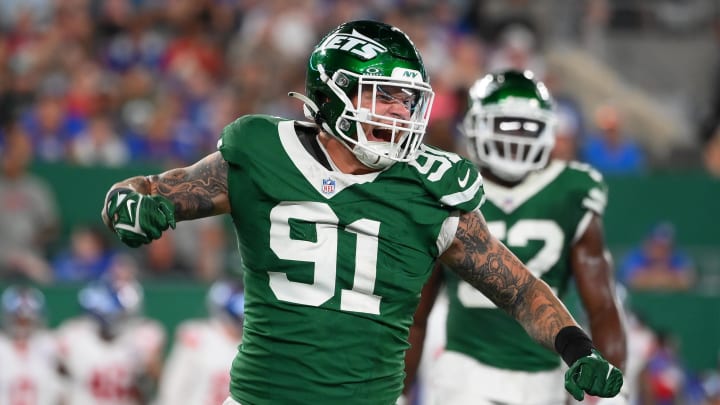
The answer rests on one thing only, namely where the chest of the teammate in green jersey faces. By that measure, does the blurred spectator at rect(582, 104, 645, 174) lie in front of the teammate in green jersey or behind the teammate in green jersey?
behind

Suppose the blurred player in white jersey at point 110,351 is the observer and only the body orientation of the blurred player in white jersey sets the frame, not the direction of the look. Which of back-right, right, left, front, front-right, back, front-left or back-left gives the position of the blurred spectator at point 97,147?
back

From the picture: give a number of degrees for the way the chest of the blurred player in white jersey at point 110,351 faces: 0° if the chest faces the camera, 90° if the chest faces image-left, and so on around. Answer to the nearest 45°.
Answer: approximately 0°

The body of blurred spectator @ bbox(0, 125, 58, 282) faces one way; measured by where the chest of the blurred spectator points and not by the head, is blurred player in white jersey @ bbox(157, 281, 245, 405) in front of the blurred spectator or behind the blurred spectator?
in front

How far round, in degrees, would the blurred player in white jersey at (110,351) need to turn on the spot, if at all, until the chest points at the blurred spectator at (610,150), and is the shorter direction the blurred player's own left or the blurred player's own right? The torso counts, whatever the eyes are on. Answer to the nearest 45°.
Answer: approximately 90° to the blurred player's own left

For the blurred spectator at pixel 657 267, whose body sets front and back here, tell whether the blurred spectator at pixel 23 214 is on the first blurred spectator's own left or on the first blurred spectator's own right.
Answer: on the first blurred spectator's own right

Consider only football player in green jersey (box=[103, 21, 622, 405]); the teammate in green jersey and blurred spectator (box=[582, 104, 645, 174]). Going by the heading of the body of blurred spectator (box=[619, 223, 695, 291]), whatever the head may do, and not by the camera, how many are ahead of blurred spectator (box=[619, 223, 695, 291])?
2
